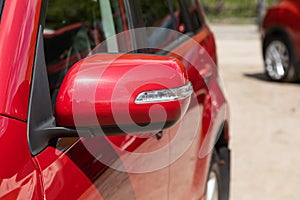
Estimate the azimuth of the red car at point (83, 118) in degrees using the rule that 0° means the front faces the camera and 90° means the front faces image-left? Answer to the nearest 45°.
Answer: approximately 45°

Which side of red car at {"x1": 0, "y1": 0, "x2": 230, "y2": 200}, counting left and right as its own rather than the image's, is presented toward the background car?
back
